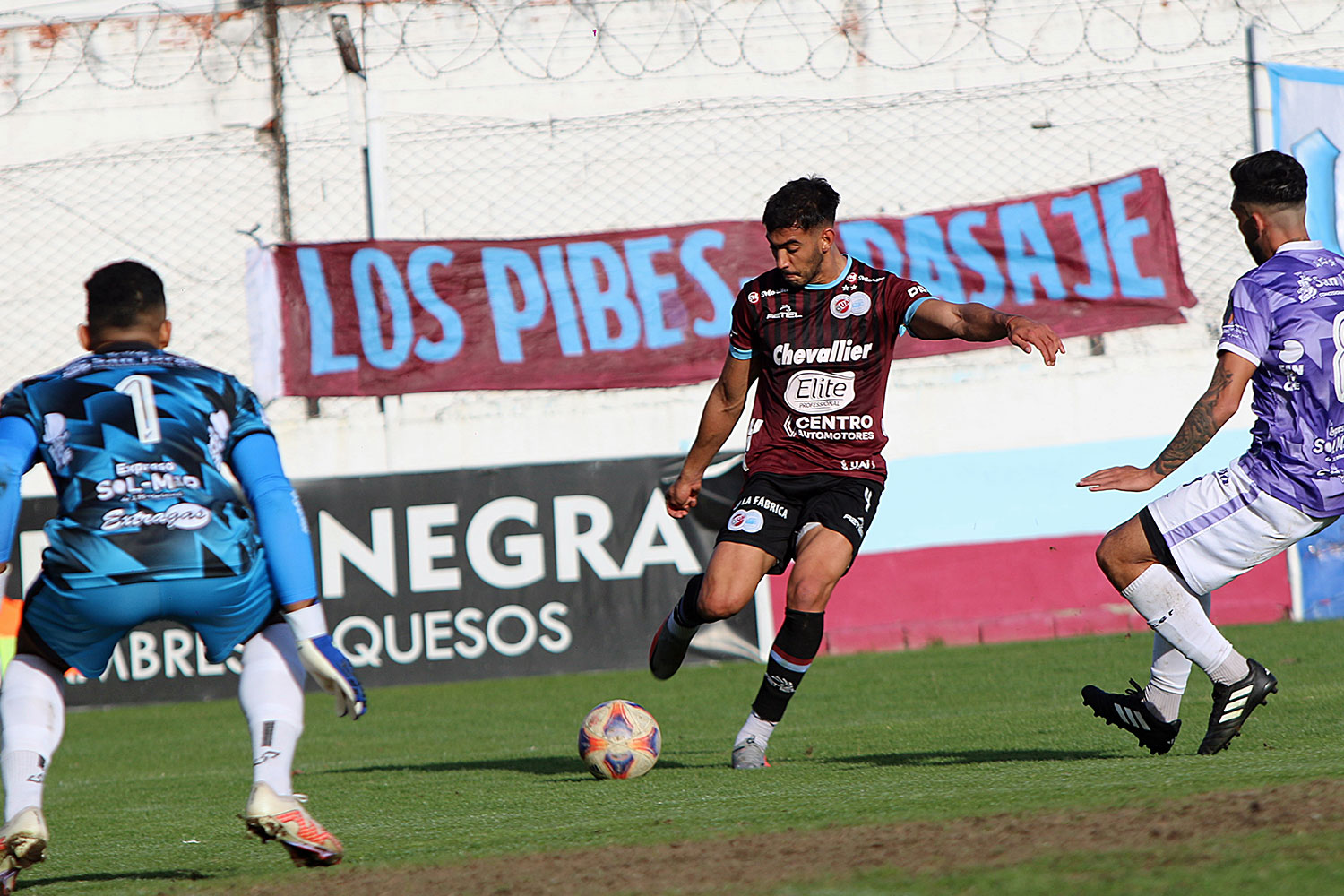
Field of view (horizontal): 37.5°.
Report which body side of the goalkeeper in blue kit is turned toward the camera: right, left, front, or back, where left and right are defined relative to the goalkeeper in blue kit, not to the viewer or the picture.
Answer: back

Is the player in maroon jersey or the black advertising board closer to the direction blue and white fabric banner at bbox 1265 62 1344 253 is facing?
the player in maroon jersey

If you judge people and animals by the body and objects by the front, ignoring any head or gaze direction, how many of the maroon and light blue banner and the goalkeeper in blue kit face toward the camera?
1

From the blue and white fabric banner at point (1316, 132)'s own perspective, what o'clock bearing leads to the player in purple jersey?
The player in purple jersey is roughly at 12 o'clock from the blue and white fabric banner.

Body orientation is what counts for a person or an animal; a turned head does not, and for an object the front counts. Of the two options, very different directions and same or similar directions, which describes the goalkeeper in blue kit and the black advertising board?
very different directions

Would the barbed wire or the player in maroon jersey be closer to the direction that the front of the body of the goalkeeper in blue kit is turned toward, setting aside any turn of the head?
the barbed wire
